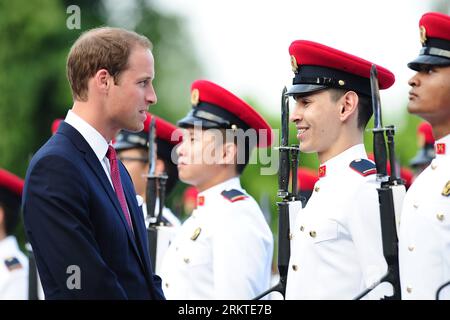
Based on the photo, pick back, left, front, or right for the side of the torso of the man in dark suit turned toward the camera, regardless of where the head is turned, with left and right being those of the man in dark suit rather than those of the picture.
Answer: right

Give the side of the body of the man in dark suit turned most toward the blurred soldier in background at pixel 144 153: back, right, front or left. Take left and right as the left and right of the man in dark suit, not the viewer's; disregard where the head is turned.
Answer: left

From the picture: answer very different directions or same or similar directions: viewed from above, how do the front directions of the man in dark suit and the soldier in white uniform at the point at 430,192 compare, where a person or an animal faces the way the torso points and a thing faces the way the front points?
very different directions

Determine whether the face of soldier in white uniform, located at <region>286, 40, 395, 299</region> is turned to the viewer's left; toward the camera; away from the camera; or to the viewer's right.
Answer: to the viewer's left

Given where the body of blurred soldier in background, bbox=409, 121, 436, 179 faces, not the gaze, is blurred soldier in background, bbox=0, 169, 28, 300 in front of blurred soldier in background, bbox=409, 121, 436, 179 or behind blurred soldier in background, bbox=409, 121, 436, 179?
in front

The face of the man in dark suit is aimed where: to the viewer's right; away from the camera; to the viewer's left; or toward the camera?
to the viewer's right

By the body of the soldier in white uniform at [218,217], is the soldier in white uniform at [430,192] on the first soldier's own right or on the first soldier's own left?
on the first soldier's own left
